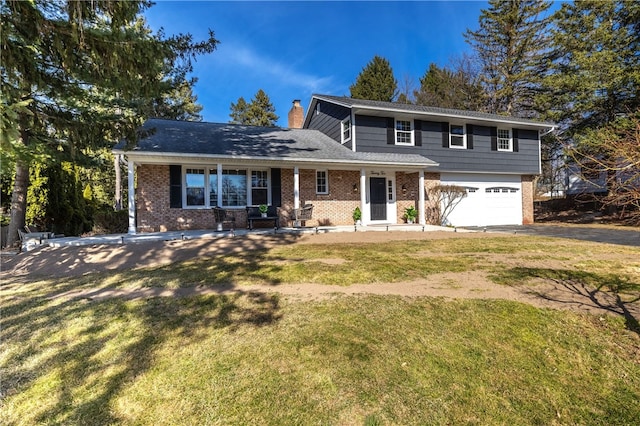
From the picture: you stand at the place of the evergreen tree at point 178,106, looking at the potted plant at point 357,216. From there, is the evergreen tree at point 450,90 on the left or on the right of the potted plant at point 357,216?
left

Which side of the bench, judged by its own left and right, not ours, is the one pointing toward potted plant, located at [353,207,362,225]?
left

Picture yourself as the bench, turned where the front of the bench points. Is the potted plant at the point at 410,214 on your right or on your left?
on your left

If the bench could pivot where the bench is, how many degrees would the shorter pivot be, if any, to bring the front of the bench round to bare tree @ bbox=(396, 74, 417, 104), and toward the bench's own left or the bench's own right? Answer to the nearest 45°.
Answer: approximately 135° to the bench's own left

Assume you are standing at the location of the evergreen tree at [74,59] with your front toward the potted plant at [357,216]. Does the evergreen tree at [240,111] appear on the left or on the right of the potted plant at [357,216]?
left

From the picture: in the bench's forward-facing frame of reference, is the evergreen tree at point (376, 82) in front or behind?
behind

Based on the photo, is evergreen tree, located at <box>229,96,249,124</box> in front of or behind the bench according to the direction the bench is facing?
behind

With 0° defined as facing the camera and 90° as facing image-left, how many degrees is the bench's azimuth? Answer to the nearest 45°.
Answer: approximately 0°

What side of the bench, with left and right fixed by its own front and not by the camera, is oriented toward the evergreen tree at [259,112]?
back

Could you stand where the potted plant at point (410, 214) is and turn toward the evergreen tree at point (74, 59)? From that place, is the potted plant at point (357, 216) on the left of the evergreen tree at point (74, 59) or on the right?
right

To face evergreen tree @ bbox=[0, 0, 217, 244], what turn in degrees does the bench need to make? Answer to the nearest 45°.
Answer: approximately 45° to its right
